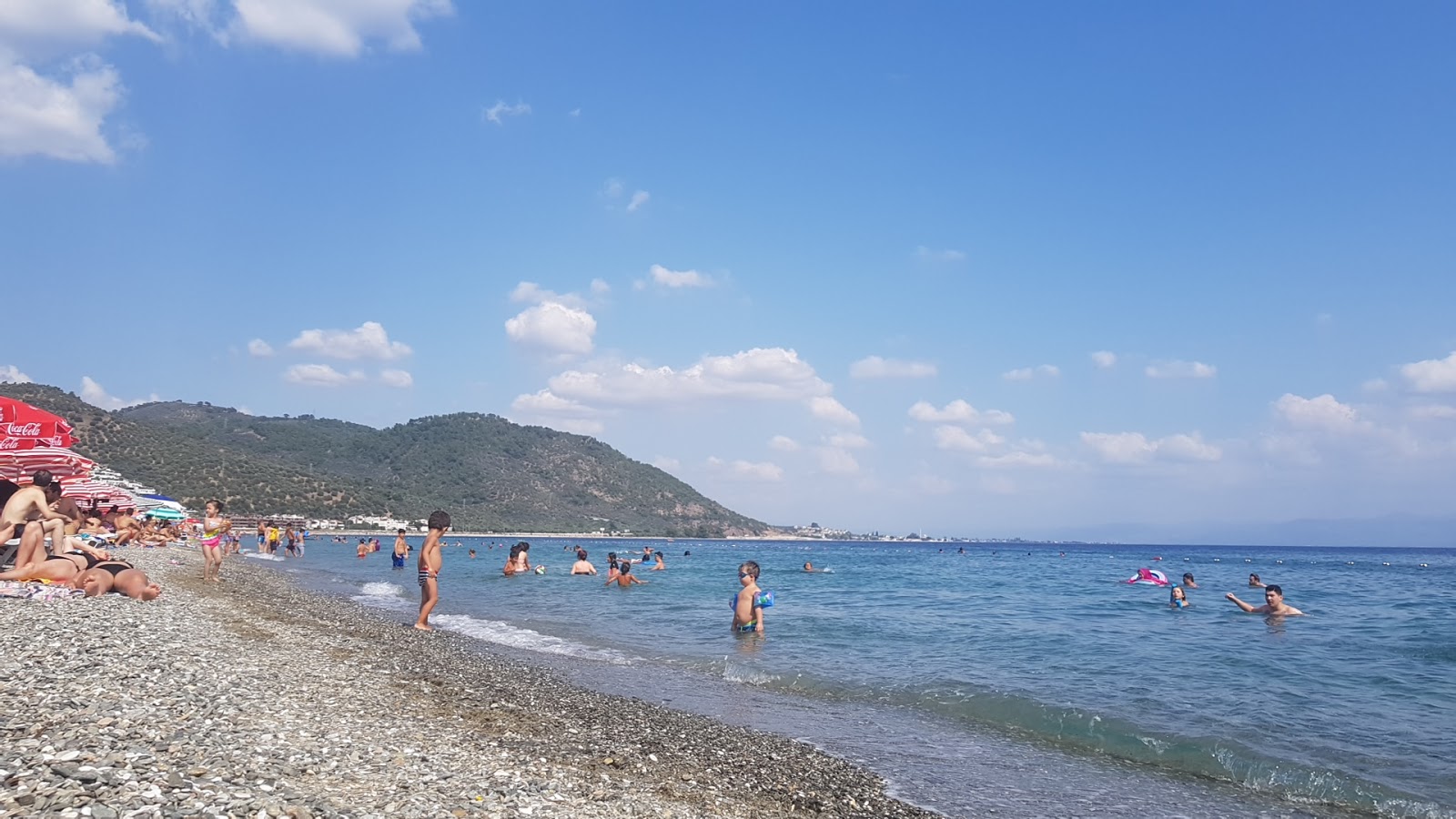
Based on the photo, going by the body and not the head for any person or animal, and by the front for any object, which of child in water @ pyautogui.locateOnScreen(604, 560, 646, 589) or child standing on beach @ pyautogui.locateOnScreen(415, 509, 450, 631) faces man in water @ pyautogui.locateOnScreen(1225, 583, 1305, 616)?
the child standing on beach

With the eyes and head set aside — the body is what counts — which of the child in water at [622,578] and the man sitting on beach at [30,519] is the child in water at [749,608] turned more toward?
the man sitting on beach

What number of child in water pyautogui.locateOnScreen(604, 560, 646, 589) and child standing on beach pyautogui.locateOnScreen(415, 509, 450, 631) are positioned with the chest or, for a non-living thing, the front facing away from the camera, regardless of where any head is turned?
1

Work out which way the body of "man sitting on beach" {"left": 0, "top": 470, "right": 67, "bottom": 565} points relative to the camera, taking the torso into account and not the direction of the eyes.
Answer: to the viewer's right

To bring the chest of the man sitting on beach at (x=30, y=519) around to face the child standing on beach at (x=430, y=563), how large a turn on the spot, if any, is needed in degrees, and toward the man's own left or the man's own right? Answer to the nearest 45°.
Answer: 0° — they already face them

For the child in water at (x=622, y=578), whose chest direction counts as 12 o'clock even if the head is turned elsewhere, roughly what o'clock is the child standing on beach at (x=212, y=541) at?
The child standing on beach is roughly at 8 o'clock from the child in water.

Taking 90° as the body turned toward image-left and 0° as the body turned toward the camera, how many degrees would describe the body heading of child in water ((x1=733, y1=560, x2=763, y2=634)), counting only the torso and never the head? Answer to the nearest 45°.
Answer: approximately 45°

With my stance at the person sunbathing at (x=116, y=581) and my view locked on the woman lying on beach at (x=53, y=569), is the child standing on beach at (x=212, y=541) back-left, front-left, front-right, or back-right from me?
back-right

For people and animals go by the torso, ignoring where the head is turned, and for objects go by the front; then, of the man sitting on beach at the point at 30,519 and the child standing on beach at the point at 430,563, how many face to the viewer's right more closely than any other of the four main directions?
2

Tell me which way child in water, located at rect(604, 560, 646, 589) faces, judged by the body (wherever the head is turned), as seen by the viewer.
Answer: away from the camera

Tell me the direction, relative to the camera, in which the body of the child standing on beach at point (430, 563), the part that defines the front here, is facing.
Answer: to the viewer's right
